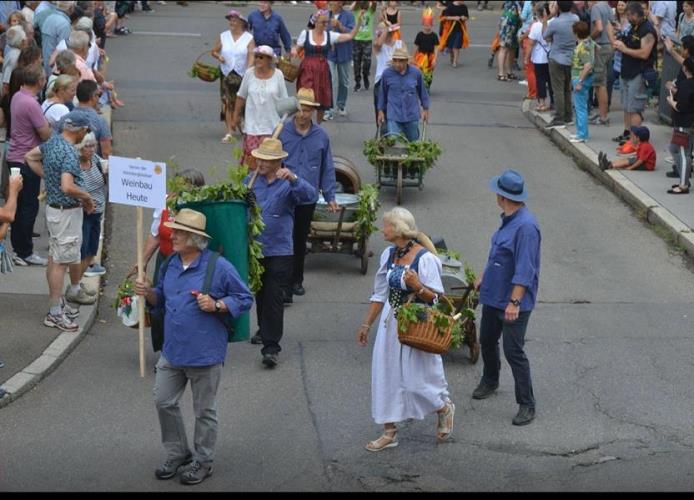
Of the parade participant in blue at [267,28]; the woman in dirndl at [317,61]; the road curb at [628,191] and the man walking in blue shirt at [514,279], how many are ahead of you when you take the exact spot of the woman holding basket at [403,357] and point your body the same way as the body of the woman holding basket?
0

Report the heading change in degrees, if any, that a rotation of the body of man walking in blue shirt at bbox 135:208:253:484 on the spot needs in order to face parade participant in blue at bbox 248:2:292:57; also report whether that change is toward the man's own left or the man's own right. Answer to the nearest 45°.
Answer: approximately 135° to the man's own right

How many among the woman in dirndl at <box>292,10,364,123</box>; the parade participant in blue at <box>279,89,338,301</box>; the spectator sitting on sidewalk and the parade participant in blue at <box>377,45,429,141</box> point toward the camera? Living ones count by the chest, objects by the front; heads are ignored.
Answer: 3

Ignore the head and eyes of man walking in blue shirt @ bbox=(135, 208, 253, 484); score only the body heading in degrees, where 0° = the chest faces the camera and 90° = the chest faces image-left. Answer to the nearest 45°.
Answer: approximately 45°

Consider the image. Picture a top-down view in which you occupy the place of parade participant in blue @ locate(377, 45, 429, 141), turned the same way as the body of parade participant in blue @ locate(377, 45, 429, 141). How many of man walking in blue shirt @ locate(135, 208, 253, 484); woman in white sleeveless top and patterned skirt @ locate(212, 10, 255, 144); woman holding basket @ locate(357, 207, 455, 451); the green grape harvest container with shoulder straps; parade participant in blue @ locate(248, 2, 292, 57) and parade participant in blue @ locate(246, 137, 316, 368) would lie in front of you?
4

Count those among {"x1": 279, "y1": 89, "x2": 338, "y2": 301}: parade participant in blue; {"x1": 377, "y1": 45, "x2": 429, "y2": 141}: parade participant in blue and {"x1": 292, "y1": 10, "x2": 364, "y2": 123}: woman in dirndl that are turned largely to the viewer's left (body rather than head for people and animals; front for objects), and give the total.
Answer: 0

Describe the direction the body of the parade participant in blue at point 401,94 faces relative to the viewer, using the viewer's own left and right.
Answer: facing the viewer

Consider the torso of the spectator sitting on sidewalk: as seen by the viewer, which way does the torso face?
to the viewer's left

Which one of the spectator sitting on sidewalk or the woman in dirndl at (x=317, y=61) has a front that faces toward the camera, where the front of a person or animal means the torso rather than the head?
the woman in dirndl

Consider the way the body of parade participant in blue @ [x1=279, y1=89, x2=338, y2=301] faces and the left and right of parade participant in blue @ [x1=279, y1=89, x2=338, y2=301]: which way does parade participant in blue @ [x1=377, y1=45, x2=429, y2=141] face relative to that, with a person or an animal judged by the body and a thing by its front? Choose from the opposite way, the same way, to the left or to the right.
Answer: the same way

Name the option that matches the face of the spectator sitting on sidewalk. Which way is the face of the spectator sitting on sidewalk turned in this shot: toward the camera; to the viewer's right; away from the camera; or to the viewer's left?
to the viewer's left

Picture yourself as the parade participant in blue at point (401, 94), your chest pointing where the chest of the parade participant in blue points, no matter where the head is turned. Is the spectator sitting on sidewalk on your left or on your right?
on your left

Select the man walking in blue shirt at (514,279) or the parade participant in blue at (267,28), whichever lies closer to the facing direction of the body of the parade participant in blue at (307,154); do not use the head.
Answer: the man walking in blue shirt

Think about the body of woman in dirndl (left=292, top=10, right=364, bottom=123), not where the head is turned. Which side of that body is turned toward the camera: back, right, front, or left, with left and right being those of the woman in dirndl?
front

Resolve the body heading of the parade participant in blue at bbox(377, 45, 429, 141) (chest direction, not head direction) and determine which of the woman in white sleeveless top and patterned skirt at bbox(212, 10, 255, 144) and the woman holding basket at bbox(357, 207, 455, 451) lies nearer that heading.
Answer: the woman holding basket

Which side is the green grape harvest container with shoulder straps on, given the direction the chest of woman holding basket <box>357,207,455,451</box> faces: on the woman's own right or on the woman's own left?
on the woman's own right

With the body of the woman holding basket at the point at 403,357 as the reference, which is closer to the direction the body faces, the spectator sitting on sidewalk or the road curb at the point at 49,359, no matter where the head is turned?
the road curb

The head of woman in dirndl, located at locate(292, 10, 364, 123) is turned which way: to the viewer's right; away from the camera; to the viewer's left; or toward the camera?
toward the camera

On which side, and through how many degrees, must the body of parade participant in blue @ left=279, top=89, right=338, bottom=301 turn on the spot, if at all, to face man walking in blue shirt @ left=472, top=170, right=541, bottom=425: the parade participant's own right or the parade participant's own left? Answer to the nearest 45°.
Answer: approximately 45° to the parade participant's own left

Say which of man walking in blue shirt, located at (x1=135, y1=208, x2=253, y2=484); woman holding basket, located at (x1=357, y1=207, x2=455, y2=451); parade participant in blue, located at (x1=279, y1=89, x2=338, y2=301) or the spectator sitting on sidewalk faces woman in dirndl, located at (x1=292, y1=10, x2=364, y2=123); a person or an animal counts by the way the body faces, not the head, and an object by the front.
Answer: the spectator sitting on sidewalk

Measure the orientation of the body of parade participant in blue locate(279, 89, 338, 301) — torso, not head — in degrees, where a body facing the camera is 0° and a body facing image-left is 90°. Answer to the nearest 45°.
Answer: approximately 0°
